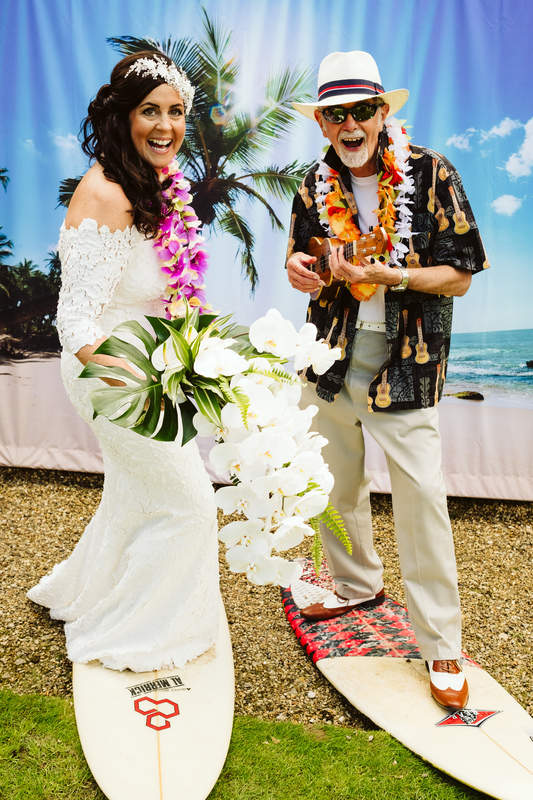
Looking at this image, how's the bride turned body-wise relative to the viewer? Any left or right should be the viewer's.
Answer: facing the viewer and to the right of the viewer

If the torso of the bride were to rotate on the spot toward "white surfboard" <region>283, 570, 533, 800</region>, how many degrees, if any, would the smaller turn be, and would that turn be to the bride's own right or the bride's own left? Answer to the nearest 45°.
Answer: approximately 45° to the bride's own left

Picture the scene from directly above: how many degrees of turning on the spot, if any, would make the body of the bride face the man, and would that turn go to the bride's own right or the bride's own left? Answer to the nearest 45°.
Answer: approximately 45° to the bride's own left
